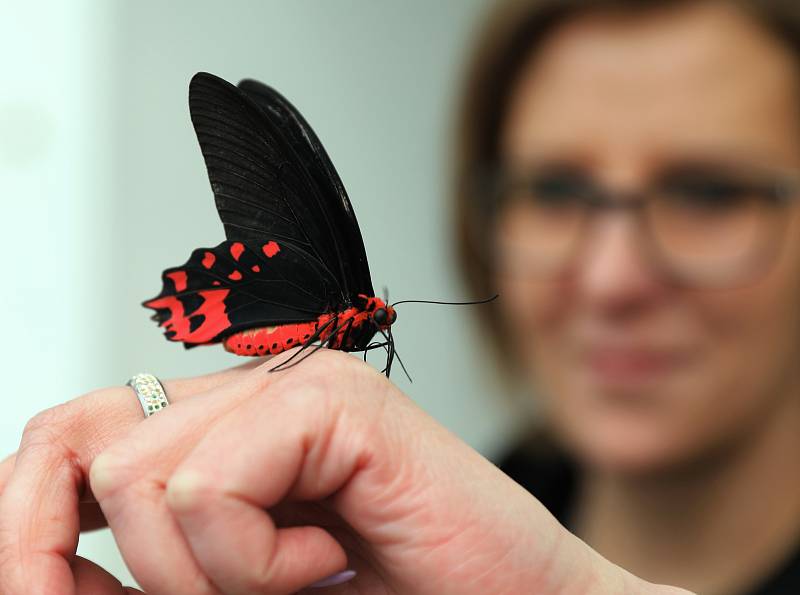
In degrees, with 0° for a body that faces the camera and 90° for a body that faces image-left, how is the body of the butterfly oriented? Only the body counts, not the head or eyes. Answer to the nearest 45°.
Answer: approximately 270°

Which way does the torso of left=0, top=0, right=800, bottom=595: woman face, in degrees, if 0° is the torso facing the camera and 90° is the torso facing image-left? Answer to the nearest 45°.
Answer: approximately 0°
